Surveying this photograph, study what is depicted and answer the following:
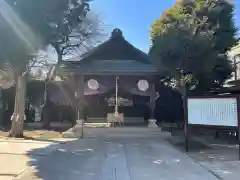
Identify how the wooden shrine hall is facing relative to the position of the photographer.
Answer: facing the viewer

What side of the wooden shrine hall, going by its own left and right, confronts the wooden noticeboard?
front
